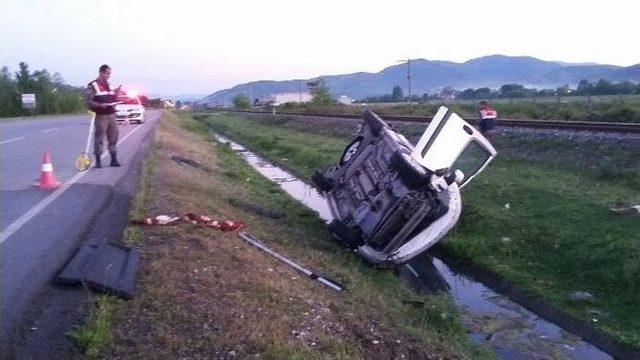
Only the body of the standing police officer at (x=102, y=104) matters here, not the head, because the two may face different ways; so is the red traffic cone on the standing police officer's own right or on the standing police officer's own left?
on the standing police officer's own right

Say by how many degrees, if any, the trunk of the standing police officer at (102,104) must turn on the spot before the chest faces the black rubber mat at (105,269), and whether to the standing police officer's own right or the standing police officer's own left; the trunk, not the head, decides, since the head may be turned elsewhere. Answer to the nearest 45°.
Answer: approximately 45° to the standing police officer's own right

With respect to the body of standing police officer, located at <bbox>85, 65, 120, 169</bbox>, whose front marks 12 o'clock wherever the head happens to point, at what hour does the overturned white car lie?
The overturned white car is roughly at 12 o'clock from the standing police officer.

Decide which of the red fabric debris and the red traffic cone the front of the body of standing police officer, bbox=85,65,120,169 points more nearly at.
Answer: the red fabric debris

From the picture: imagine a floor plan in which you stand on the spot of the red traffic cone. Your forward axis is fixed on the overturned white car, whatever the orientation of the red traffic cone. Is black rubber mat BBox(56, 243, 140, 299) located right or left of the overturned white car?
right

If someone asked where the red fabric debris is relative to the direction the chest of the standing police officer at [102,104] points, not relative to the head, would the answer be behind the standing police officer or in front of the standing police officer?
in front

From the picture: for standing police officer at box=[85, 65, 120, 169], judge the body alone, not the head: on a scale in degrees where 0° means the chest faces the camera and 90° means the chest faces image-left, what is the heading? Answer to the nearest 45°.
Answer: approximately 315°
